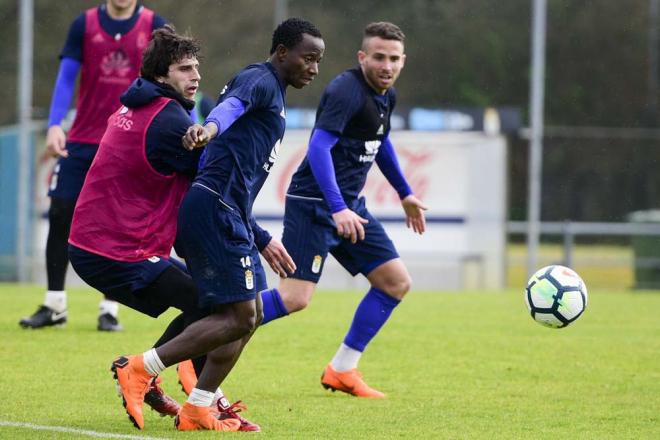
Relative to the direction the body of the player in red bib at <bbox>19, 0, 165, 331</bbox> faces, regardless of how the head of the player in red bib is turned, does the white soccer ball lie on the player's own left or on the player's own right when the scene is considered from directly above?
on the player's own left

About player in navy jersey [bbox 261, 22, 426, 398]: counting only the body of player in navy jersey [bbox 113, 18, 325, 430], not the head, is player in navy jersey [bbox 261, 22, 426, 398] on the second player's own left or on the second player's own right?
on the second player's own left

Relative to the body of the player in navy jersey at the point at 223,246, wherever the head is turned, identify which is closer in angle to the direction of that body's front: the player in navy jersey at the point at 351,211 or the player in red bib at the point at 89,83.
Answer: the player in navy jersey

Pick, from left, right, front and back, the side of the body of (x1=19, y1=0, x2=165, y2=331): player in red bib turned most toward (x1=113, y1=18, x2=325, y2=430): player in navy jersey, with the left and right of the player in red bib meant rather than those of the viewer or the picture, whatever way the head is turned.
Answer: front

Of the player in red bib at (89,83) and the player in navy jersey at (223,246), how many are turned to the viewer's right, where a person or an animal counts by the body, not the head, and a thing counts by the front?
1

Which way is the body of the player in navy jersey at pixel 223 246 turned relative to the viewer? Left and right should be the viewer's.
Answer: facing to the right of the viewer

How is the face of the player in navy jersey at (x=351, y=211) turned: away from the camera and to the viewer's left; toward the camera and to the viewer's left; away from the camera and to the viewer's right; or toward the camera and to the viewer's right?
toward the camera and to the viewer's right

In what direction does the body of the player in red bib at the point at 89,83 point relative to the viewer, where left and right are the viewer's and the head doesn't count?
facing the viewer

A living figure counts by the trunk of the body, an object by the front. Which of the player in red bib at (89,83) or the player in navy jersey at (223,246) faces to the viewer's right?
the player in navy jersey

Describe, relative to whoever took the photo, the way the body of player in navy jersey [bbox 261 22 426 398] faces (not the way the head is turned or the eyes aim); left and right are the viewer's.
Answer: facing the viewer and to the right of the viewer

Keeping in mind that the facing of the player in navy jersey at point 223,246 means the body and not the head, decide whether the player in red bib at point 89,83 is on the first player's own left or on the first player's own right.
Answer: on the first player's own left

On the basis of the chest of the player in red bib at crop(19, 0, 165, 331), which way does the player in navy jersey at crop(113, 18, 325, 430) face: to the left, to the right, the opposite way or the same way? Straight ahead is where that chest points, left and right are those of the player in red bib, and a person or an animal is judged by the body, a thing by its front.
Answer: to the left

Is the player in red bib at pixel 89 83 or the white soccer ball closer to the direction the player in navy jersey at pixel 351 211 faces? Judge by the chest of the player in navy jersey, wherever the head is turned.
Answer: the white soccer ball
